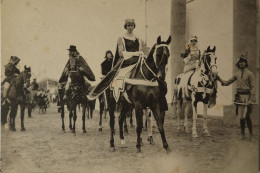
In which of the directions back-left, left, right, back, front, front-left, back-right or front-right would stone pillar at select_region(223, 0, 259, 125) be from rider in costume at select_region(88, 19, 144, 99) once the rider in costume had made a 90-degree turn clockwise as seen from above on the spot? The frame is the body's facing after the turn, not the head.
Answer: back

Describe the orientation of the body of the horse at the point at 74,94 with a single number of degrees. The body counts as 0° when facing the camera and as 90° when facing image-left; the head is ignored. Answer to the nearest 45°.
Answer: approximately 315°

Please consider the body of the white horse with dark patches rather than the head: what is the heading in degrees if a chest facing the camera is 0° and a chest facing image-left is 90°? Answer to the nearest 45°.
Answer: approximately 315°

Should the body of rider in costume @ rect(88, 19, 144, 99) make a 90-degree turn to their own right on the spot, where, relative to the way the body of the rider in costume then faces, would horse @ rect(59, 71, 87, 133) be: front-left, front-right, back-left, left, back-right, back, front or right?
front

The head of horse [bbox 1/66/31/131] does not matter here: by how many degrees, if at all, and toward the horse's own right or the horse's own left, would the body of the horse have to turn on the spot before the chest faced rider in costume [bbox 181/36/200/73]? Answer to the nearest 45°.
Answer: approximately 45° to the horse's own left

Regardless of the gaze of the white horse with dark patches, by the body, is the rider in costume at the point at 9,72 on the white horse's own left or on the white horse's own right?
on the white horse's own right
